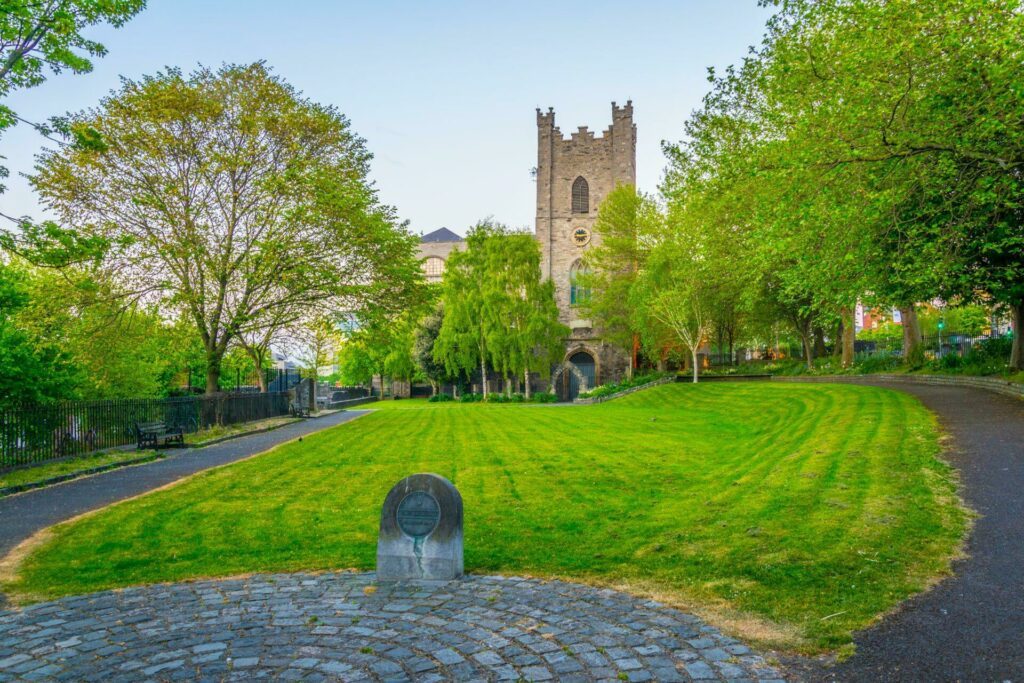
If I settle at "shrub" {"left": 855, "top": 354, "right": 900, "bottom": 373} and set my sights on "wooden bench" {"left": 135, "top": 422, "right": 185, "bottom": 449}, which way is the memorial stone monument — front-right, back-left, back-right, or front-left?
front-left

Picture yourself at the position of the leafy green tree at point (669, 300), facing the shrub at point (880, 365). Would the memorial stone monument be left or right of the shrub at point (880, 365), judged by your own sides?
right

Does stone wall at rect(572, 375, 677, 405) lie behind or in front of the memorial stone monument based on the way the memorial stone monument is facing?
behind

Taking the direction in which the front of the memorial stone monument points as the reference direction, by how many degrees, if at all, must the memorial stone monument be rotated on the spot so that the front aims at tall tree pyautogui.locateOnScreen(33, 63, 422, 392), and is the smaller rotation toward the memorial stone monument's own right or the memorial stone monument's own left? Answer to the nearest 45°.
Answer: approximately 180°

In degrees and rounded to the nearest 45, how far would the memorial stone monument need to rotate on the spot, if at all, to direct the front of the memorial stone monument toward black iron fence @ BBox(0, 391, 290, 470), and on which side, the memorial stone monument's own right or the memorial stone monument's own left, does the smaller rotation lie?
approximately 135° to the memorial stone monument's own right

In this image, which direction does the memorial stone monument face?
toward the camera

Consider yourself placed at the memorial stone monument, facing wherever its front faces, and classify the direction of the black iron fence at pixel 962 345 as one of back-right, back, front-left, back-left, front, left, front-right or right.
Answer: back-left

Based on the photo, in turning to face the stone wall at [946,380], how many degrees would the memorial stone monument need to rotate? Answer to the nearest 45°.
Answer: approximately 135° to its left

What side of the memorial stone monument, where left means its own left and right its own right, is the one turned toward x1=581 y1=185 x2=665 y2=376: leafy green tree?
back

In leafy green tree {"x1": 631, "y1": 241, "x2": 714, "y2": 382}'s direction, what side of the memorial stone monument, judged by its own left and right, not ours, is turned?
back

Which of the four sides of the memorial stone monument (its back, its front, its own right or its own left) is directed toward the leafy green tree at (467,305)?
back
